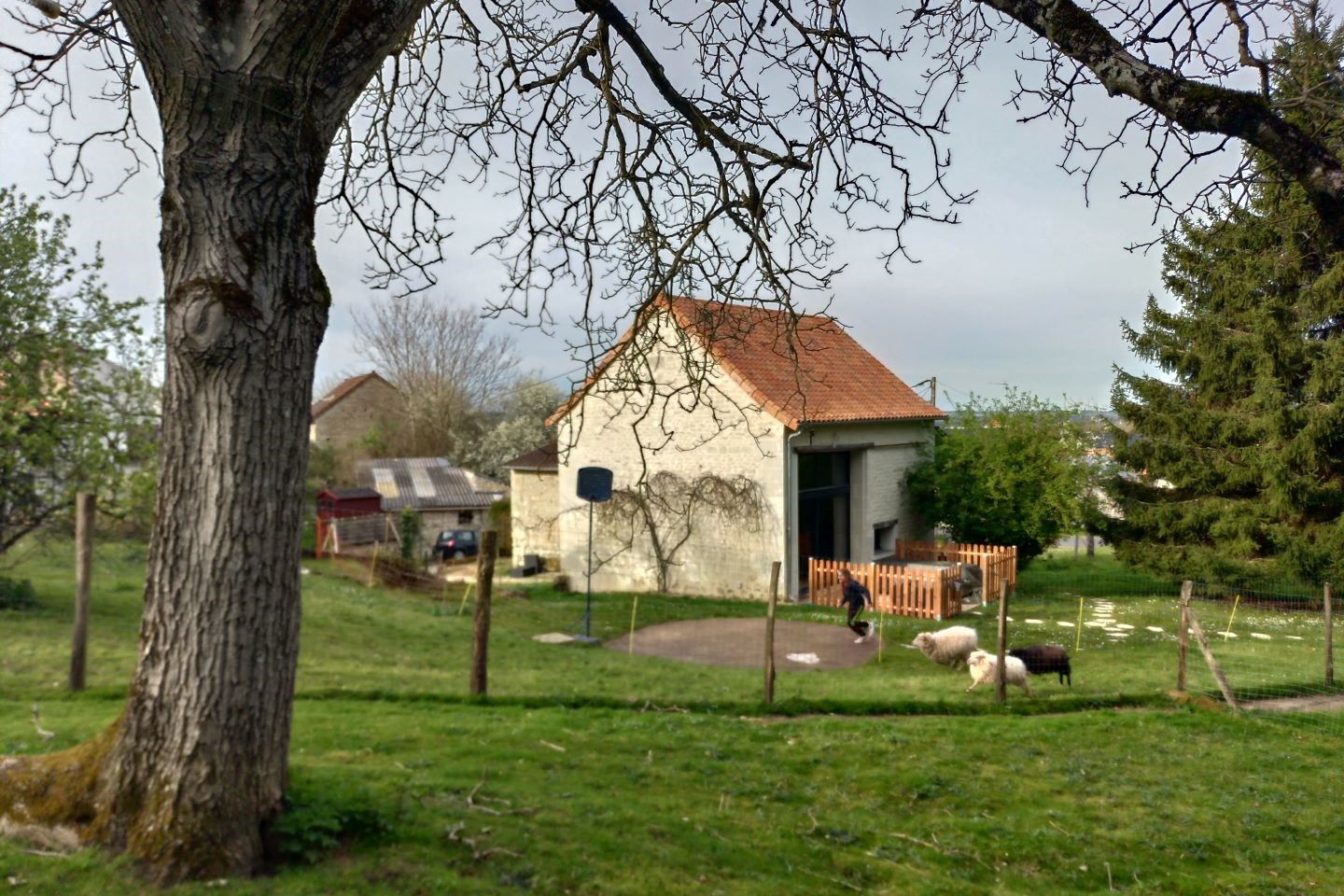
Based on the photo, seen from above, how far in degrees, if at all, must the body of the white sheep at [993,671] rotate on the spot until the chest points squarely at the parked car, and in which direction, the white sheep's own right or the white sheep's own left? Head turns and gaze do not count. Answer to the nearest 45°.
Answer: approximately 45° to the white sheep's own right

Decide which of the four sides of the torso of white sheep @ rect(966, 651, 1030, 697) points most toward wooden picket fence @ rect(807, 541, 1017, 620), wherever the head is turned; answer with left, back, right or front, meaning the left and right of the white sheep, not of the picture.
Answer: right

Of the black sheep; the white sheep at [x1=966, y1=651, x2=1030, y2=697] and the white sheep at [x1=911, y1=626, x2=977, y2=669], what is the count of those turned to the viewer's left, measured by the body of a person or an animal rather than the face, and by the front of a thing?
3

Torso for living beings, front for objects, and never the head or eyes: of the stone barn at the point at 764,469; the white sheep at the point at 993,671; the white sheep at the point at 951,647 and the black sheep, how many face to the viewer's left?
3

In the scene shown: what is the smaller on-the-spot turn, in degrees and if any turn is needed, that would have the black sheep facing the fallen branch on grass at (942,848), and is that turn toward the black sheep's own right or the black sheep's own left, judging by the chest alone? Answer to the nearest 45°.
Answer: approximately 90° to the black sheep's own left

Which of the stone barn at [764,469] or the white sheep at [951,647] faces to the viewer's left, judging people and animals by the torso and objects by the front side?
the white sheep

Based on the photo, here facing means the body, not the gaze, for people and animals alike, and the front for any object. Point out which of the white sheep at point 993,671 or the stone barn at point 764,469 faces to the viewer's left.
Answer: the white sheep

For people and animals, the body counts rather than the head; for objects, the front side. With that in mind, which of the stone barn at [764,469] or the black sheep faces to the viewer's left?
the black sheep

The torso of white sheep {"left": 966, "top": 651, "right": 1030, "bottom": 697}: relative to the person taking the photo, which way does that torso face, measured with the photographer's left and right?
facing to the left of the viewer

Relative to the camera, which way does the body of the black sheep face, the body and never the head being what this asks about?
to the viewer's left

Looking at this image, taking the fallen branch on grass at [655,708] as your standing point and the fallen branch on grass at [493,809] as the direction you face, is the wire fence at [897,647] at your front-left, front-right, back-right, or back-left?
back-left

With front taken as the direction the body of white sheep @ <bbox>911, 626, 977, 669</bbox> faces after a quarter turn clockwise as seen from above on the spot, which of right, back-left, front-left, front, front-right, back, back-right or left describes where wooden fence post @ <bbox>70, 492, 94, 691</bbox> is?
back-left

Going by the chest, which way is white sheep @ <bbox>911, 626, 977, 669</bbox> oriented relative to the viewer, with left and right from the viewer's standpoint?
facing to the left of the viewer

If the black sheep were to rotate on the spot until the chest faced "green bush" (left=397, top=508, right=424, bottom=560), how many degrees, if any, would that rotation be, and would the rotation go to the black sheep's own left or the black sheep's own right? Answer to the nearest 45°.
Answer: approximately 45° to the black sheep's own right

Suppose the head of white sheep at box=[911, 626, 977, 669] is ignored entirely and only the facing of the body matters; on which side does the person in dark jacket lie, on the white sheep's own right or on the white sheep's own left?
on the white sheep's own right
